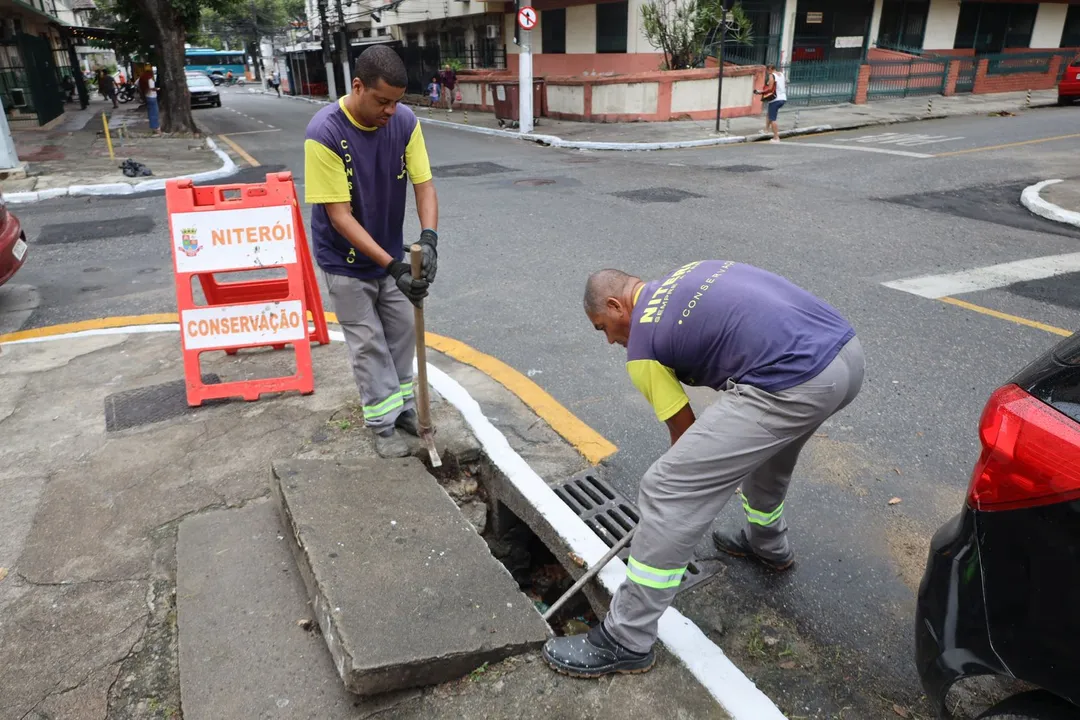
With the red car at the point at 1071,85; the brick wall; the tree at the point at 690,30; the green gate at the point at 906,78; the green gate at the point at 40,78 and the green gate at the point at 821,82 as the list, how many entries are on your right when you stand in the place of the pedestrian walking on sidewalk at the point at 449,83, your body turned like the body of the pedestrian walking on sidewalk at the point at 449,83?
1

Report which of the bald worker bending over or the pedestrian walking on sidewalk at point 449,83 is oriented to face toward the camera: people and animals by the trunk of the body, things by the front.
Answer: the pedestrian walking on sidewalk

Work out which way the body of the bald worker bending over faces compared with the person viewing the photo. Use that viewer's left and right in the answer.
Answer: facing to the left of the viewer

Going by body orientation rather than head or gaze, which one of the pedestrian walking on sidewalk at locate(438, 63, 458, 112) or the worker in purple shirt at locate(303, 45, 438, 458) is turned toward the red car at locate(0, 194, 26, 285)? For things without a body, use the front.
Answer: the pedestrian walking on sidewalk

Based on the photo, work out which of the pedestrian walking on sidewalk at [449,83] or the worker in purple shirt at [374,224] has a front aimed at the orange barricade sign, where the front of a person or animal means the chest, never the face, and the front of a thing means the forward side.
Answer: the pedestrian walking on sidewalk

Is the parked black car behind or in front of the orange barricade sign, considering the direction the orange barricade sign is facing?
in front

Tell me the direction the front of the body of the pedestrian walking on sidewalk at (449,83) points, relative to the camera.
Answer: toward the camera

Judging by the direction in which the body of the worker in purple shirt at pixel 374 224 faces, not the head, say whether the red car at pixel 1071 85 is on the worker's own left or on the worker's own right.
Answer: on the worker's own left

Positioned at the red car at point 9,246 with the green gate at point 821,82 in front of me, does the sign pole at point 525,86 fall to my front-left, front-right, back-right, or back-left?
front-left

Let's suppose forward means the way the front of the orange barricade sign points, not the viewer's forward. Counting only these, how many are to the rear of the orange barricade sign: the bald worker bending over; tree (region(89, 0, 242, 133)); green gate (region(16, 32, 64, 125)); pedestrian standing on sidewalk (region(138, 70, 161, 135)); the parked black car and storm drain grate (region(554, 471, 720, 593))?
3

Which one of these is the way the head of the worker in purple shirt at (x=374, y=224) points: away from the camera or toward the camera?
toward the camera

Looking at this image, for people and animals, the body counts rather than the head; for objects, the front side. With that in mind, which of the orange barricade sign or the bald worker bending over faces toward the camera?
the orange barricade sign

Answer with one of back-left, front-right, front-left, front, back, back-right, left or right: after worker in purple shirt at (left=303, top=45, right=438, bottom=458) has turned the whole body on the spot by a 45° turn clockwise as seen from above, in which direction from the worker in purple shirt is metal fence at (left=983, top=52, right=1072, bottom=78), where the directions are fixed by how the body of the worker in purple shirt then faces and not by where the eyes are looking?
back-left

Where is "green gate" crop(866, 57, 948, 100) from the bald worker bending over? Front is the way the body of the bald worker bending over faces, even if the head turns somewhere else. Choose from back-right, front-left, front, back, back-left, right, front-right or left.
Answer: right

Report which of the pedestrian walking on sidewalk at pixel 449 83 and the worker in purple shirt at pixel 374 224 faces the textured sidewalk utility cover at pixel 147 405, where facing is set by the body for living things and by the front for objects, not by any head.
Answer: the pedestrian walking on sidewalk

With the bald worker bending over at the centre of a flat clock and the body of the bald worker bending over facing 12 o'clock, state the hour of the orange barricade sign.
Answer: The orange barricade sign is roughly at 1 o'clock from the bald worker bending over.

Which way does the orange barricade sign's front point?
toward the camera

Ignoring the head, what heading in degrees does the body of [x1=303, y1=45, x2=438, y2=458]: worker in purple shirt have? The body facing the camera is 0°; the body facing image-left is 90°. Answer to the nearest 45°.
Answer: approximately 315°
